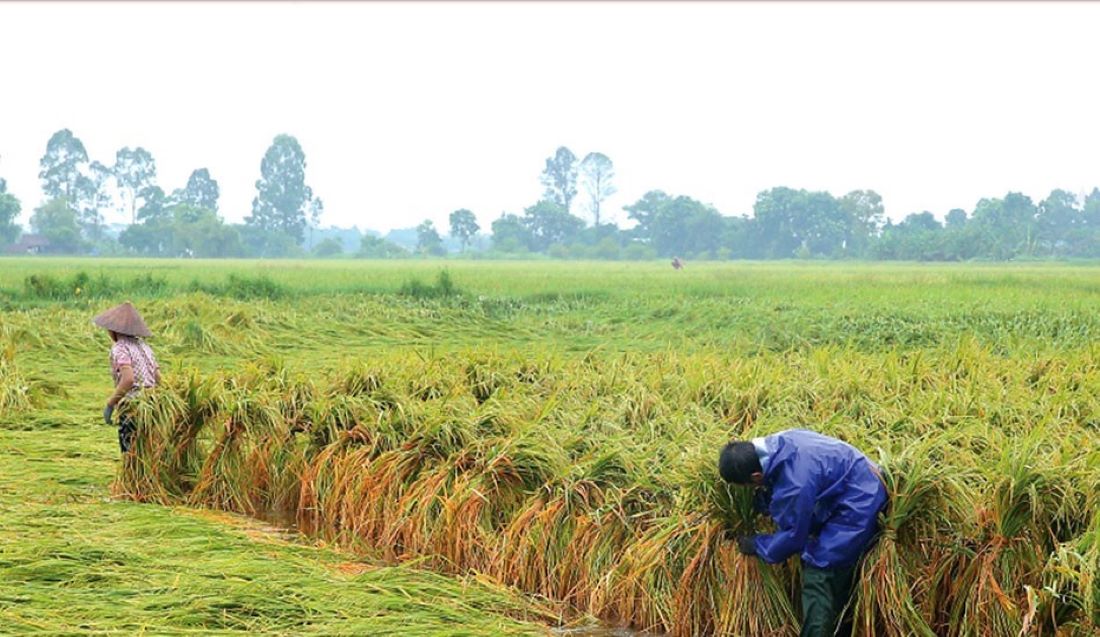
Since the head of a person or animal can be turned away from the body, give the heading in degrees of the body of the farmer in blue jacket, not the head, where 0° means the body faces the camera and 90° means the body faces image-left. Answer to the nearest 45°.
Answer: approximately 90°

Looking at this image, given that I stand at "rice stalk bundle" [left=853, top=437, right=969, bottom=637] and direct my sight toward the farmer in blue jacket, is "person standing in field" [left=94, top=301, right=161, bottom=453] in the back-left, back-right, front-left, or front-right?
front-right

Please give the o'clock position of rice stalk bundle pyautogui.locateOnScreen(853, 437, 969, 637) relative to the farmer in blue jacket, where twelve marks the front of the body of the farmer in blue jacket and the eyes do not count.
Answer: The rice stalk bundle is roughly at 5 o'clock from the farmer in blue jacket.

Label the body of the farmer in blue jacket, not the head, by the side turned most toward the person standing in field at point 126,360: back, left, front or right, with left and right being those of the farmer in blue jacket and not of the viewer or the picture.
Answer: front

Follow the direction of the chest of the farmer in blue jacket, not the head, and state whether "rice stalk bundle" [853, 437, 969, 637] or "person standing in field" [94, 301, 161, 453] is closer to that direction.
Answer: the person standing in field
